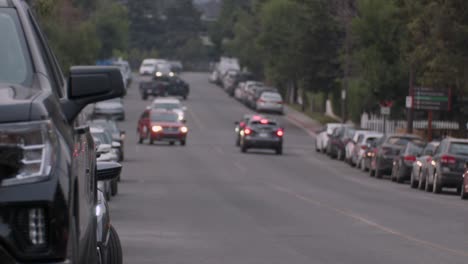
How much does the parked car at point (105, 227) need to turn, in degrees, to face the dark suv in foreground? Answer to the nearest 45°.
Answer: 0° — it already faces it

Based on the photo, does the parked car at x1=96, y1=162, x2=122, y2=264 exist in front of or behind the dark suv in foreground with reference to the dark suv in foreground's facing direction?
behind

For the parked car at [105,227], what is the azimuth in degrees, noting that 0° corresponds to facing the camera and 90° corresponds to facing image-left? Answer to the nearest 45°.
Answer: approximately 0°

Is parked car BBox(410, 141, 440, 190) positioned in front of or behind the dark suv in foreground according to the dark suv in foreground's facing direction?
behind

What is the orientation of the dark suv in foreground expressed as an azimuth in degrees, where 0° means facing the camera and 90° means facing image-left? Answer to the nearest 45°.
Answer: approximately 0°

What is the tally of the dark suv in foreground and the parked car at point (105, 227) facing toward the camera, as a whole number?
2

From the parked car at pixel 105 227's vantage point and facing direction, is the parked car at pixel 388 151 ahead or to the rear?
to the rear
